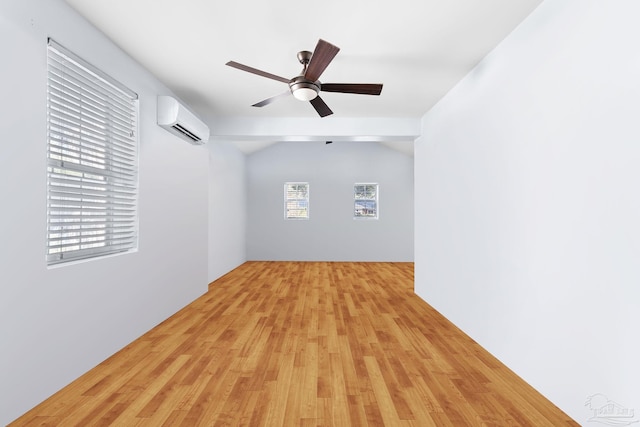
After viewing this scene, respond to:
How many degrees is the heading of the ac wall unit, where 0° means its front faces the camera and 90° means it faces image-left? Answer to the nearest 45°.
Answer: approximately 315°
